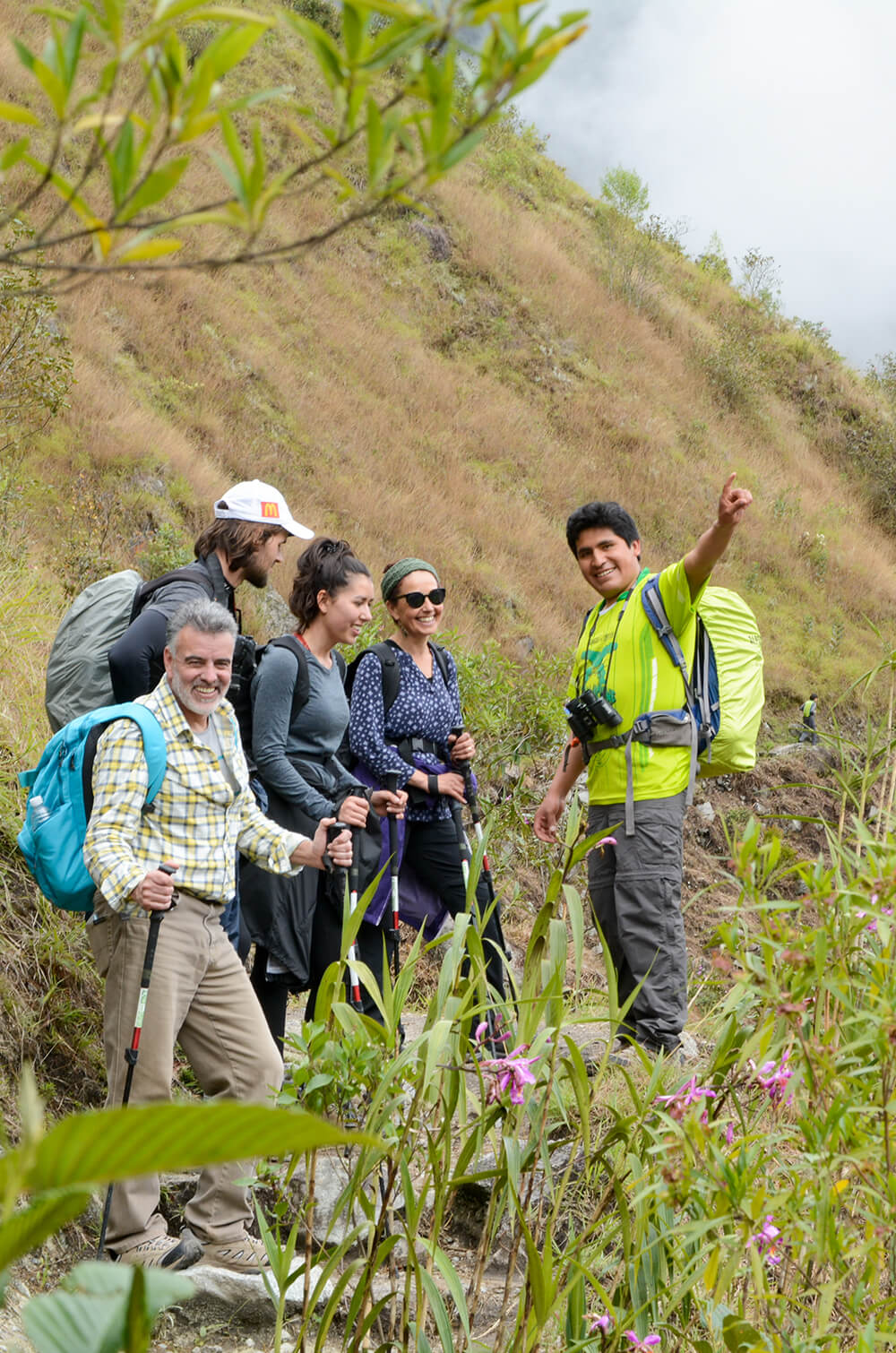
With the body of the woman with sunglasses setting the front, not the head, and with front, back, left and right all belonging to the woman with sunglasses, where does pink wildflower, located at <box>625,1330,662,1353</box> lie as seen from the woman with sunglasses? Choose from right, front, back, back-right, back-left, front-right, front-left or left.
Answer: front-right

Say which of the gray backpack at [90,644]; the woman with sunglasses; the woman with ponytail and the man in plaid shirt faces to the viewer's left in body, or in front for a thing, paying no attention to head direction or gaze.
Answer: the gray backpack

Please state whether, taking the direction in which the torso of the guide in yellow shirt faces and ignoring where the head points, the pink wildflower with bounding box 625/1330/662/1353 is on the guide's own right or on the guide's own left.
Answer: on the guide's own left

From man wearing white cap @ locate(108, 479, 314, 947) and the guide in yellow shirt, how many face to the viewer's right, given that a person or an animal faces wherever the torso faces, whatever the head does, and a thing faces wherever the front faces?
1

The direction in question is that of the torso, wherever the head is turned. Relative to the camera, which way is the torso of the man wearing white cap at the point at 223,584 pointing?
to the viewer's right

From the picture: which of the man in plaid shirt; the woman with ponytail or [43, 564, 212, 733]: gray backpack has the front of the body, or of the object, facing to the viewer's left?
the gray backpack

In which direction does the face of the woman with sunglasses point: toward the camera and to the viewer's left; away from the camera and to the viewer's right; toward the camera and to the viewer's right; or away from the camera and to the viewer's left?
toward the camera and to the viewer's right

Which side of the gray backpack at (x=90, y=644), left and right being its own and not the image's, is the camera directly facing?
left

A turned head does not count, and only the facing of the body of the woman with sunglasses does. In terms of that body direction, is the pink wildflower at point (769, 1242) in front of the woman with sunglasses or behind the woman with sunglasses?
in front
